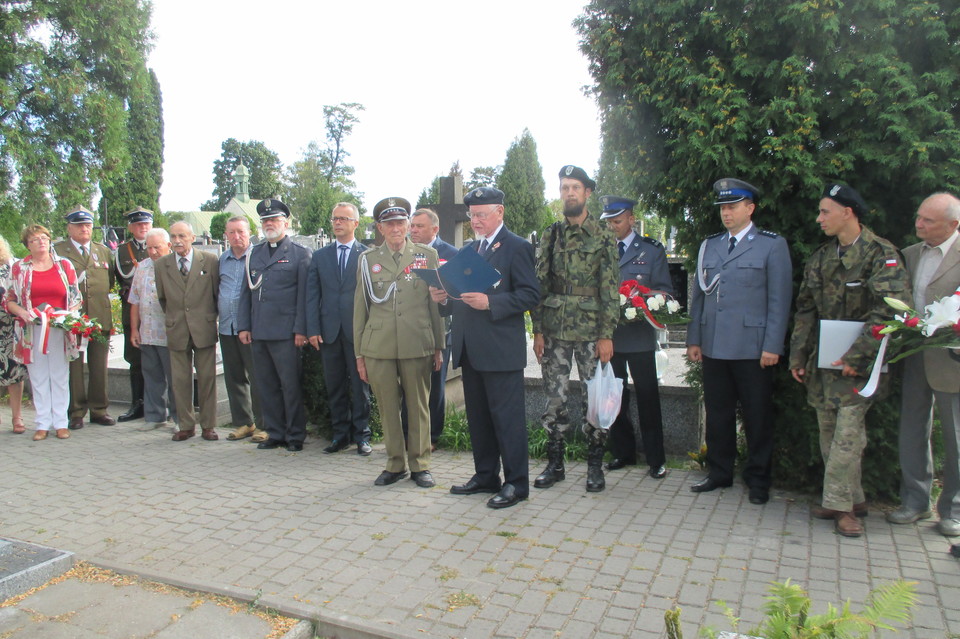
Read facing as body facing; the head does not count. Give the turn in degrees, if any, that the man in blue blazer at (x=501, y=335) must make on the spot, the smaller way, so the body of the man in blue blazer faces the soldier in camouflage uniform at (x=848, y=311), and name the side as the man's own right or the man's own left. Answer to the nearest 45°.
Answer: approximately 135° to the man's own left

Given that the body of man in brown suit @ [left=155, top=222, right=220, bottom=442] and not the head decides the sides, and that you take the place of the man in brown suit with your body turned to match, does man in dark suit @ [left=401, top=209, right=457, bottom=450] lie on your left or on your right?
on your left

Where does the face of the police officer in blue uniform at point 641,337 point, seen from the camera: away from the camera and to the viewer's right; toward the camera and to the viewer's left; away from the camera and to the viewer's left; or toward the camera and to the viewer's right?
toward the camera and to the viewer's left

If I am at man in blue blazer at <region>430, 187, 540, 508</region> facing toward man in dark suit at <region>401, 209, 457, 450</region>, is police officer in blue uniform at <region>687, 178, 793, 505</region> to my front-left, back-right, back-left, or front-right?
back-right

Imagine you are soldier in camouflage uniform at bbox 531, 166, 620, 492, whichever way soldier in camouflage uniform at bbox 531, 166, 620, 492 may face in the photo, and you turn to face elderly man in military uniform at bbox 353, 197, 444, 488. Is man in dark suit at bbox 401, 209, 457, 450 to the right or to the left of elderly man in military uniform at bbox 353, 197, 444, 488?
right

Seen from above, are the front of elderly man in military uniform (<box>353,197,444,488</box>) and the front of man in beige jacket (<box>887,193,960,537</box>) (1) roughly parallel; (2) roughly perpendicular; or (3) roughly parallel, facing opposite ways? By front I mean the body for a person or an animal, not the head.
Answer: roughly perpendicular

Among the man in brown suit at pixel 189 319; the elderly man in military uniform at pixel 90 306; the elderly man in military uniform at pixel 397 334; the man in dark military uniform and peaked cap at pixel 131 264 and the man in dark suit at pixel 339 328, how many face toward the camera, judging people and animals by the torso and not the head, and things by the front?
5

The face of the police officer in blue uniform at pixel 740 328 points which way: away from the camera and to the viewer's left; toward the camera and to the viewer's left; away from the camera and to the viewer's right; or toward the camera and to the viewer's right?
toward the camera and to the viewer's left

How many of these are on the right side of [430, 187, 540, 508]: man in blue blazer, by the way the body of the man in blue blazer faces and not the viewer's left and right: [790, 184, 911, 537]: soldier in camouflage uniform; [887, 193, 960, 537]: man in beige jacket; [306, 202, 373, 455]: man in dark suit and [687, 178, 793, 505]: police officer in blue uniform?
1

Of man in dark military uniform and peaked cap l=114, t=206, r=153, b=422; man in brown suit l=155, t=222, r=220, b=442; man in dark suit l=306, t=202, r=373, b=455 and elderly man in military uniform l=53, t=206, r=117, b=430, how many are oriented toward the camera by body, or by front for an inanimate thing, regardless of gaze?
4

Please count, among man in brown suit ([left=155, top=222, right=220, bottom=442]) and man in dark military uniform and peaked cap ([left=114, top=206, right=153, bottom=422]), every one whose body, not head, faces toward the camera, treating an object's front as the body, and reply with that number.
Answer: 2

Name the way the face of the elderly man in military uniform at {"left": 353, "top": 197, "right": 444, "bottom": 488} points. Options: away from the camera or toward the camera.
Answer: toward the camera

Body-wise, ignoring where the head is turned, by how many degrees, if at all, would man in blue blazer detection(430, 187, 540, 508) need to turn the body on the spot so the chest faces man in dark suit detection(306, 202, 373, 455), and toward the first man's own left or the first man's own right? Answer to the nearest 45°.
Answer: approximately 90° to the first man's own right

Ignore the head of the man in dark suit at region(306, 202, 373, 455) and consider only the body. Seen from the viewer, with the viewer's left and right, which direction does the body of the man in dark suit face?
facing the viewer

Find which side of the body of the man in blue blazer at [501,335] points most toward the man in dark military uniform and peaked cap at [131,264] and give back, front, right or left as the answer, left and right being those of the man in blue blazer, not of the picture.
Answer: right
